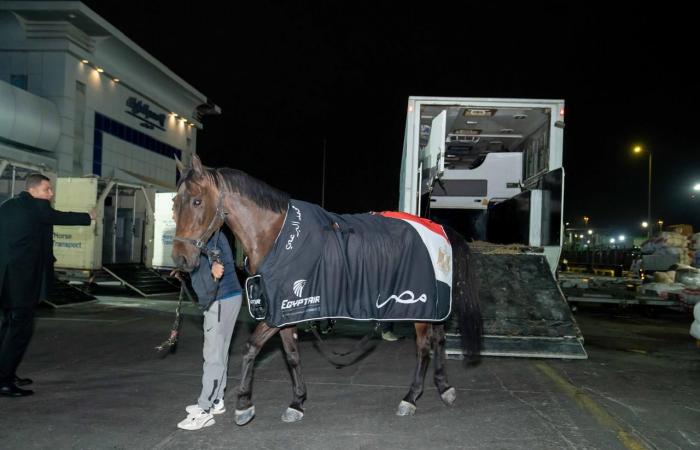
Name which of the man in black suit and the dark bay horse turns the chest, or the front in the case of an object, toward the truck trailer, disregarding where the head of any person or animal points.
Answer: the man in black suit

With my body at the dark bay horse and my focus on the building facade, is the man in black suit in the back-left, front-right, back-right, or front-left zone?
front-left

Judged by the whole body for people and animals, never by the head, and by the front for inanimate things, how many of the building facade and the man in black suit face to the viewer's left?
0

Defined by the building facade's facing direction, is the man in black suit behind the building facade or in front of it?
in front

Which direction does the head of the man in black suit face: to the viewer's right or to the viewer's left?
to the viewer's right

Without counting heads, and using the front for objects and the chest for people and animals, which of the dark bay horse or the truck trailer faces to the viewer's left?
the dark bay horse

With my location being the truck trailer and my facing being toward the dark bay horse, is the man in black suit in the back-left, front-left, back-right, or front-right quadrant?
front-right

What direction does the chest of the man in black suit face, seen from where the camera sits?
to the viewer's right

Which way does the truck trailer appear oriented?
away from the camera

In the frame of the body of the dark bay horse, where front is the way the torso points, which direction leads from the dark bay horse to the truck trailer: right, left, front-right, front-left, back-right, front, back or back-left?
back-right

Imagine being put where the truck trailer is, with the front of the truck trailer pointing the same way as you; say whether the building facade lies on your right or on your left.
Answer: on your left

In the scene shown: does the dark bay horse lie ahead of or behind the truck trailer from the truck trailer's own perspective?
behind

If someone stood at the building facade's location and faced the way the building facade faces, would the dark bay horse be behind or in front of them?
in front

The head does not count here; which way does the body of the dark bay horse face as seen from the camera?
to the viewer's left

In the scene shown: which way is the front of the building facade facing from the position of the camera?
facing the viewer and to the right of the viewer

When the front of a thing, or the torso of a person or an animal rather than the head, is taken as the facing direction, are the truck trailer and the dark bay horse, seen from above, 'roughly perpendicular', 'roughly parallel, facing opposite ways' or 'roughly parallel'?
roughly perpendicular

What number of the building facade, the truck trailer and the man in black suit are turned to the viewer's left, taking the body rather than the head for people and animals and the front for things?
0

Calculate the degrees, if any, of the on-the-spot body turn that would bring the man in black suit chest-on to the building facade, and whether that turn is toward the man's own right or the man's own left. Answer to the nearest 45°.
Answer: approximately 90° to the man's own left
